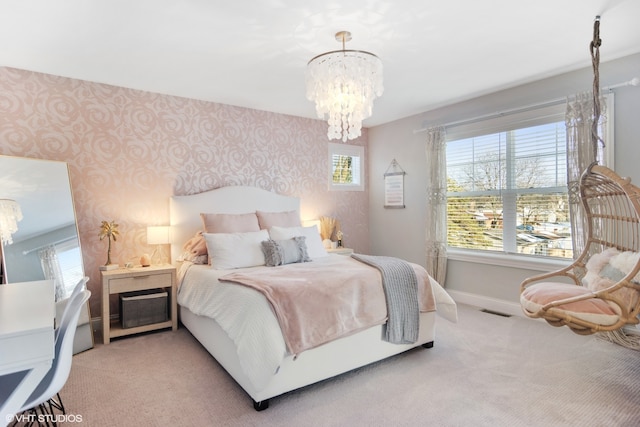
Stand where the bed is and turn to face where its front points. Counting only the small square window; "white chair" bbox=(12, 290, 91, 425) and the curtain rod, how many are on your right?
1

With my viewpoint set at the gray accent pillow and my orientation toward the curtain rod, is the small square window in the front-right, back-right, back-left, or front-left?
front-left

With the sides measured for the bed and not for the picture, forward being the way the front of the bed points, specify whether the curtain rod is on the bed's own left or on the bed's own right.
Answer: on the bed's own left

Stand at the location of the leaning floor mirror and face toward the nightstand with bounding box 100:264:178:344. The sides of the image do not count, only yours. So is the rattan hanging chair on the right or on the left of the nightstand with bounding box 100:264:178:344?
right

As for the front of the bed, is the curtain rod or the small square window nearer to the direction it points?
the curtain rod

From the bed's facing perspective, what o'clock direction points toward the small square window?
The small square window is roughly at 8 o'clock from the bed.

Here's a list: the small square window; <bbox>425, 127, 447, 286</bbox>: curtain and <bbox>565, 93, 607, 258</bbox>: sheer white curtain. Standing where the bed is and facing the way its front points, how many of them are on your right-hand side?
0

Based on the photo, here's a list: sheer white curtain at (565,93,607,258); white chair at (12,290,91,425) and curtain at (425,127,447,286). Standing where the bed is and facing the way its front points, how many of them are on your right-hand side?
1

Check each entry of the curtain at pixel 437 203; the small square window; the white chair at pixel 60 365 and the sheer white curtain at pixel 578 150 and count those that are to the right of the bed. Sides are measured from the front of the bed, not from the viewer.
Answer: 1

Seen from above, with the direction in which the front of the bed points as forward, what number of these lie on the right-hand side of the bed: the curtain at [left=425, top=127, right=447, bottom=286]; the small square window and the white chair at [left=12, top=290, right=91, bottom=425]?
1

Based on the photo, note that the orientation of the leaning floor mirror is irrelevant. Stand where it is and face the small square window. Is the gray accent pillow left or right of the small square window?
right

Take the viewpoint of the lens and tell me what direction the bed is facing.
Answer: facing the viewer and to the right of the viewer
